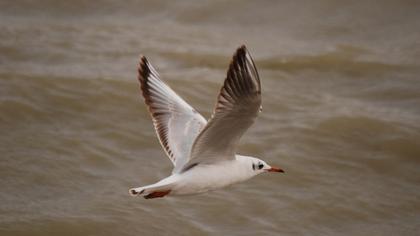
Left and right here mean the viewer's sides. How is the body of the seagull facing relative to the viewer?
facing to the right of the viewer
